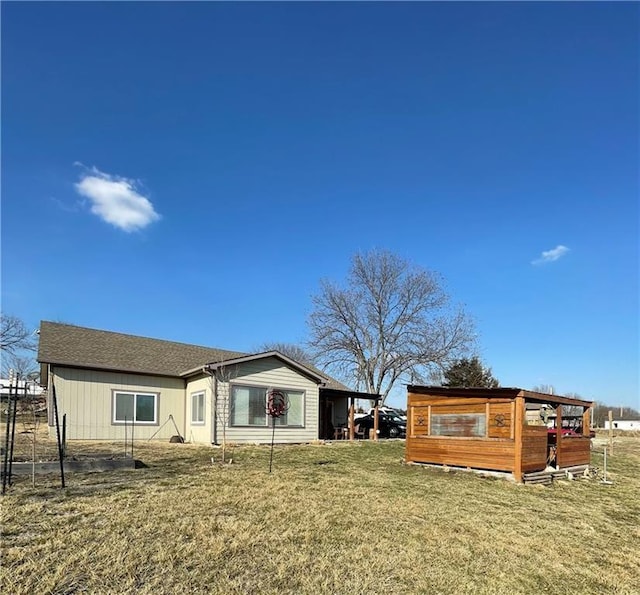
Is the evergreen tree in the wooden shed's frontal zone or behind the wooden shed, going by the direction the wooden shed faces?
behind

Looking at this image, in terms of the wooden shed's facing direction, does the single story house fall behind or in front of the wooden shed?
behind

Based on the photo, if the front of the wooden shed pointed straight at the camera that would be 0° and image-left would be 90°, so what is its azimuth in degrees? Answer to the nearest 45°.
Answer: approximately 315°
